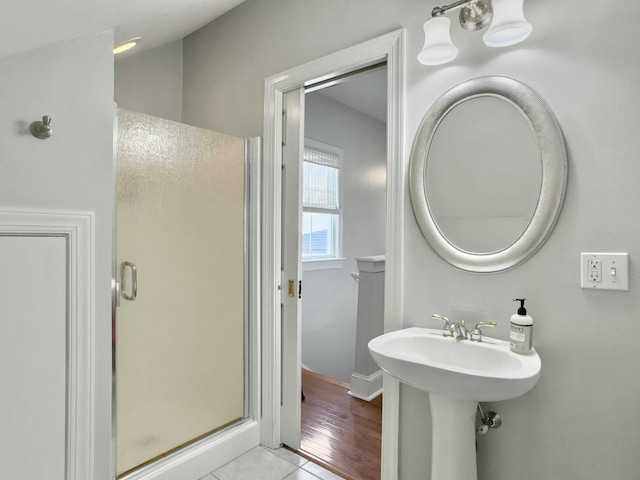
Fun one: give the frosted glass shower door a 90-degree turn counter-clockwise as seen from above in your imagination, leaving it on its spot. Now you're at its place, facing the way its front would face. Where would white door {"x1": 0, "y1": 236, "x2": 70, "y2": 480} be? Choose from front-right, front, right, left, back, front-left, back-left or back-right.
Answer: back

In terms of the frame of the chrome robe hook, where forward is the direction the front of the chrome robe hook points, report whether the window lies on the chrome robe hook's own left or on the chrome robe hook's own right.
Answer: on the chrome robe hook's own left

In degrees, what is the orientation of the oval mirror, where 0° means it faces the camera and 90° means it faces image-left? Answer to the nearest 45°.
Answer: approximately 45°

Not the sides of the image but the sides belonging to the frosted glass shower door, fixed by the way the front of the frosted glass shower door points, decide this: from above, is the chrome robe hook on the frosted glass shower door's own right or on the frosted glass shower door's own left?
on the frosted glass shower door's own right

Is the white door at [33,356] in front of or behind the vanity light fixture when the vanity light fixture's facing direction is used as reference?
in front

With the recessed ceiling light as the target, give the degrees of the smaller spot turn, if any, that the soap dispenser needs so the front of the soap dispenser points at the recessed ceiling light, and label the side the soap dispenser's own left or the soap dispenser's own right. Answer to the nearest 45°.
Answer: approximately 45° to the soap dispenser's own right

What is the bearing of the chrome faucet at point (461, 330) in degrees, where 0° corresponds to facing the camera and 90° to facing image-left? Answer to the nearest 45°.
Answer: approximately 45°

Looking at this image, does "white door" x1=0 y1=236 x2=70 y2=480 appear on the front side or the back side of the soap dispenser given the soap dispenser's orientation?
on the front side

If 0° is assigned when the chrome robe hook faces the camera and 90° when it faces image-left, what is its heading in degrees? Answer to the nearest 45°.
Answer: approximately 315°
